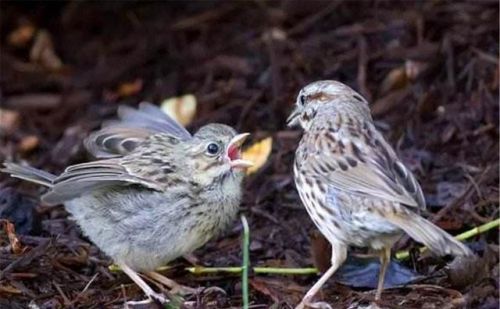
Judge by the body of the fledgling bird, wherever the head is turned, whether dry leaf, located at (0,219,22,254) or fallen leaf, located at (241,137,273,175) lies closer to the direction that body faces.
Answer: the fallen leaf

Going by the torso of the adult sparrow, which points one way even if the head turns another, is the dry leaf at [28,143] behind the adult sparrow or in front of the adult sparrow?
in front

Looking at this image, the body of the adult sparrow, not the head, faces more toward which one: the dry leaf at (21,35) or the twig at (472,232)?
the dry leaf

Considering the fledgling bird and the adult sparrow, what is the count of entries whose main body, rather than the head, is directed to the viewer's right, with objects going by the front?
1

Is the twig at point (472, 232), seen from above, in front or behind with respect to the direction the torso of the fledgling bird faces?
in front

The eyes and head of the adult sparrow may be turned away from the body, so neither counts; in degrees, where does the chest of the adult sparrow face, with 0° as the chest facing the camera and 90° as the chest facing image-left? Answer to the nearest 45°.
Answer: approximately 135°

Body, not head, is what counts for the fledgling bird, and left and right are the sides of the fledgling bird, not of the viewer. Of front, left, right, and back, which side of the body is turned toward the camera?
right

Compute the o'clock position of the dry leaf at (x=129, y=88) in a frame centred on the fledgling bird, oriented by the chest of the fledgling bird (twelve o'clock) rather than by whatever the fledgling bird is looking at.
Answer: The dry leaf is roughly at 9 o'clock from the fledgling bird.

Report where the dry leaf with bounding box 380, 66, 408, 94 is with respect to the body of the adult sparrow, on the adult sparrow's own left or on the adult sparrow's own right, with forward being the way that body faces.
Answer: on the adult sparrow's own right

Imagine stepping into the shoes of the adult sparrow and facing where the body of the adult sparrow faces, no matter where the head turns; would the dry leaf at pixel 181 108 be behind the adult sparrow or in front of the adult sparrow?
in front
